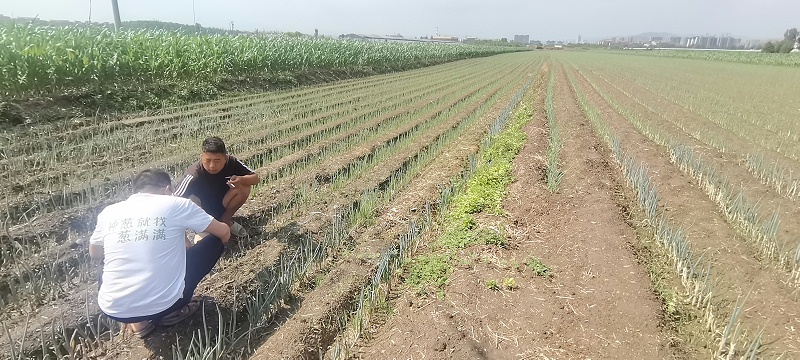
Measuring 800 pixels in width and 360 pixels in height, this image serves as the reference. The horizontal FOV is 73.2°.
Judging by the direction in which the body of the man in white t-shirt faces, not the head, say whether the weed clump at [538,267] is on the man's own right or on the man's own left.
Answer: on the man's own right

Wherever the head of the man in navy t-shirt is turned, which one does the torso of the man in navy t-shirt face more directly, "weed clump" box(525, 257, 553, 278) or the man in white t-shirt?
the man in white t-shirt

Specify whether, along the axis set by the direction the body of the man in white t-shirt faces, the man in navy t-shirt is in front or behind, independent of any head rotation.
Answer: in front

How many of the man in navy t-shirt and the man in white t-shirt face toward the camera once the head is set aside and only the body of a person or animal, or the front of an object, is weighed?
1

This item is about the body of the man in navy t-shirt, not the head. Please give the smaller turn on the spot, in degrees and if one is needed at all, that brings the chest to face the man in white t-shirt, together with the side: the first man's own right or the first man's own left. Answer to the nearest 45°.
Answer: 0° — they already face them

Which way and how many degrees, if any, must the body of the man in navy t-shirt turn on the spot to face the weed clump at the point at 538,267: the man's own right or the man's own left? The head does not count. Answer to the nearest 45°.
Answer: approximately 45° to the man's own left

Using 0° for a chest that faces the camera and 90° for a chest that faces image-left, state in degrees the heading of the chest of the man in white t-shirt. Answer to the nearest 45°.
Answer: approximately 225°

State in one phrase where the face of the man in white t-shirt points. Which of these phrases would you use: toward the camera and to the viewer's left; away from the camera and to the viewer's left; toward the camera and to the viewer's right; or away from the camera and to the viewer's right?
away from the camera and to the viewer's right
